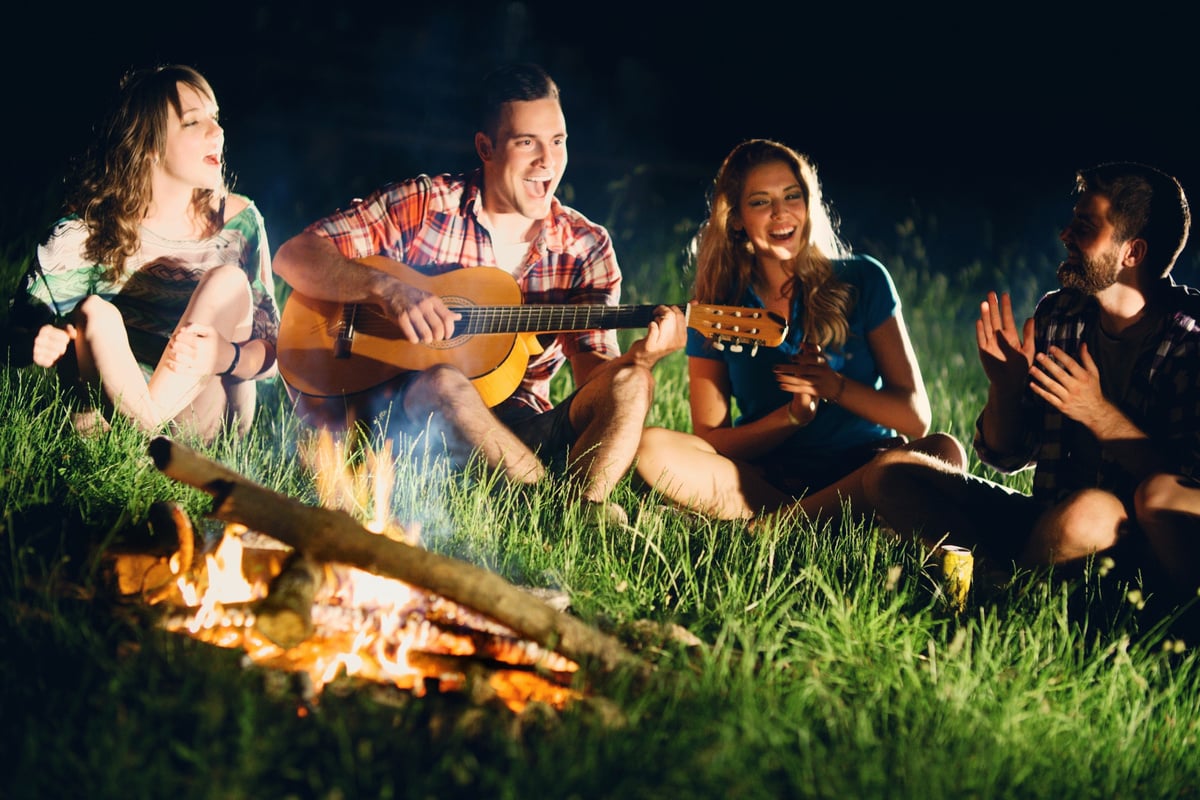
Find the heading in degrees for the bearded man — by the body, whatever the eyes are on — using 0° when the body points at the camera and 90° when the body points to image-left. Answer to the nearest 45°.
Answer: approximately 45°

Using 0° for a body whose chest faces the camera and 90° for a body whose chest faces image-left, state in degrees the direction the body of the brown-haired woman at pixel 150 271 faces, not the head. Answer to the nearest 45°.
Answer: approximately 0°

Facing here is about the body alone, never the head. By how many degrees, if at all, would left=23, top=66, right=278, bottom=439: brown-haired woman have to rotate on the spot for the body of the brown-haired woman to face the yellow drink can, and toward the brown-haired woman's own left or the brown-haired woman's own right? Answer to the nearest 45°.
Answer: approximately 45° to the brown-haired woman's own left

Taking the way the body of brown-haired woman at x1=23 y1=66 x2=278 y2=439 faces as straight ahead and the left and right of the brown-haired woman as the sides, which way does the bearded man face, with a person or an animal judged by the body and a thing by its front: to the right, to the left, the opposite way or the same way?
to the right

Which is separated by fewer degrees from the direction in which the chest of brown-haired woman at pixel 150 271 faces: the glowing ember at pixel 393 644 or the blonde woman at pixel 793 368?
the glowing ember

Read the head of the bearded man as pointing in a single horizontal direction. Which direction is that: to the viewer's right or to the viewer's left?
to the viewer's left

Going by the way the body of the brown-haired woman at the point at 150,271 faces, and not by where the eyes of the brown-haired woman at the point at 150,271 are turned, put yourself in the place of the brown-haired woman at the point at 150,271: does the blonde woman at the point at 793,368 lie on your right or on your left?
on your left

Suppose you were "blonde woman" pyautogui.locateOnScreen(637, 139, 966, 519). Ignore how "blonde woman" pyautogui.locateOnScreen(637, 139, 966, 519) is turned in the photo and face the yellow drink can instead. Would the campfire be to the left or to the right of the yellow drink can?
right
